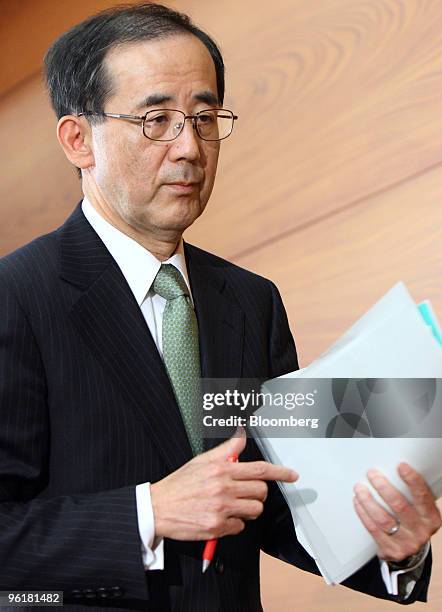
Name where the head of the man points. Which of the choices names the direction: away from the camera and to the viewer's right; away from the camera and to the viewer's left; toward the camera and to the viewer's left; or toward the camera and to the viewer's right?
toward the camera and to the viewer's right

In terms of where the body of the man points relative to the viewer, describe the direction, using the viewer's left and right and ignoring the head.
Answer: facing the viewer and to the right of the viewer
